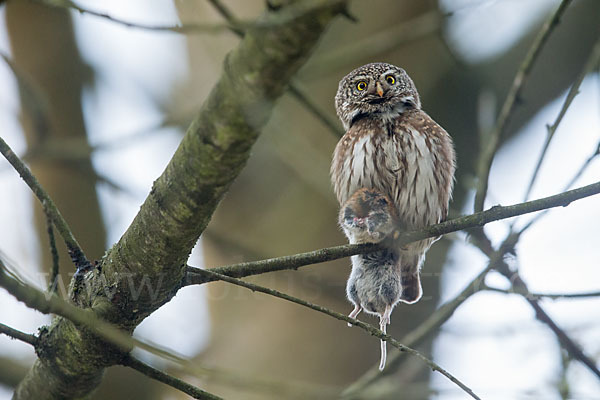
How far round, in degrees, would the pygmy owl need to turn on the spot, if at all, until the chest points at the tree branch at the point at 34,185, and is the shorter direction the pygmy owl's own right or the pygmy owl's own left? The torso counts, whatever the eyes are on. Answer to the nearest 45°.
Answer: approximately 45° to the pygmy owl's own right

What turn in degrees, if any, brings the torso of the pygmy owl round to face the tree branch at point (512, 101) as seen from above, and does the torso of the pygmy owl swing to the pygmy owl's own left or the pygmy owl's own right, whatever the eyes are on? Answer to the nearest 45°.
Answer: approximately 135° to the pygmy owl's own left

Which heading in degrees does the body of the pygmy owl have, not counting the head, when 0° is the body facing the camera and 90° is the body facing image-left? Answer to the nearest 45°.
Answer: approximately 0°
